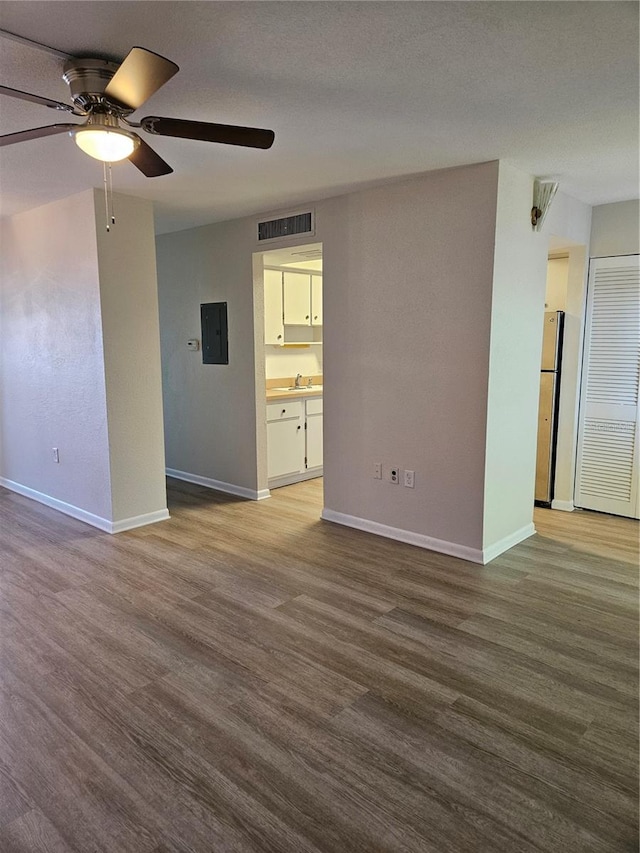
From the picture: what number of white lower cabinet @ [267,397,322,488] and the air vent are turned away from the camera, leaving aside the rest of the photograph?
0

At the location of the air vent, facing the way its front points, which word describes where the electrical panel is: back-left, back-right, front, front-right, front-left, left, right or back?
right

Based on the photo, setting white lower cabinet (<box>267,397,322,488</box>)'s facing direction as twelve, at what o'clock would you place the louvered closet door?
The louvered closet door is roughly at 11 o'clock from the white lower cabinet.

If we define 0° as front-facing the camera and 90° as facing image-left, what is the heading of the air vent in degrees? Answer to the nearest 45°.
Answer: approximately 45°

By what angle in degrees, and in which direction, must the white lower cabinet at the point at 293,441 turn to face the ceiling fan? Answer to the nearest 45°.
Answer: approximately 45° to its right

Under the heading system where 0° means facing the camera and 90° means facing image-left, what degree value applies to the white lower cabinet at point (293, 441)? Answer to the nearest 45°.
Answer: approximately 315°

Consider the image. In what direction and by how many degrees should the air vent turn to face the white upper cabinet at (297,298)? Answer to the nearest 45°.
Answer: approximately 135° to its right
